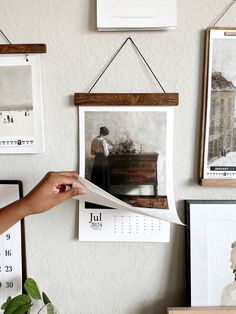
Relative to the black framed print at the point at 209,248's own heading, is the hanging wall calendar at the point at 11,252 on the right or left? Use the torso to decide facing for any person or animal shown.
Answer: on its right

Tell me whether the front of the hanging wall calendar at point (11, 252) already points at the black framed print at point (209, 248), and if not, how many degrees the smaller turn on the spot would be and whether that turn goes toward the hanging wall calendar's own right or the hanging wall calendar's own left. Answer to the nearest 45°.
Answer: approximately 90° to the hanging wall calendar's own left

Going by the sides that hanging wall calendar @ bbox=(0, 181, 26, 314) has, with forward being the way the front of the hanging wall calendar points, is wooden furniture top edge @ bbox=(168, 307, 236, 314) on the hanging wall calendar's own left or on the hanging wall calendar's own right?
on the hanging wall calendar's own left

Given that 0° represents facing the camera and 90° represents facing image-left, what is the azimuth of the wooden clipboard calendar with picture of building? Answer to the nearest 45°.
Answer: approximately 0°
